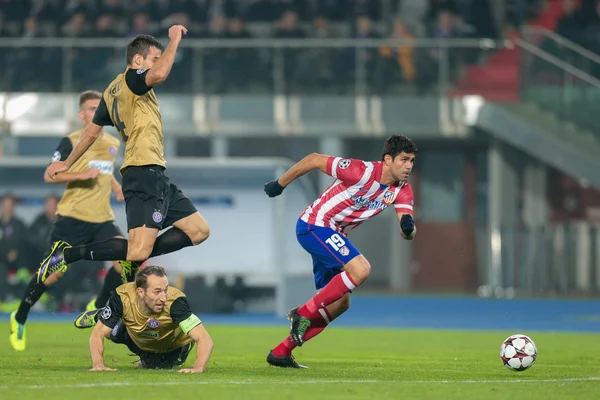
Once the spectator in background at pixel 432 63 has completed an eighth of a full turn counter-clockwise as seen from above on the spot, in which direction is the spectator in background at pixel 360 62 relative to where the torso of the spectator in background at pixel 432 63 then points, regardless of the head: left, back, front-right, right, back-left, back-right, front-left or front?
back-right

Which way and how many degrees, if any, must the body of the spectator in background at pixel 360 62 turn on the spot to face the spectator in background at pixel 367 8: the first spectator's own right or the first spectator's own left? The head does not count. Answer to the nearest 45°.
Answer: approximately 180°

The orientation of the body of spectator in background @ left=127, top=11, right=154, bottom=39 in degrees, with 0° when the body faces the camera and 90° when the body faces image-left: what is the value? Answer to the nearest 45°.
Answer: approximately 0°

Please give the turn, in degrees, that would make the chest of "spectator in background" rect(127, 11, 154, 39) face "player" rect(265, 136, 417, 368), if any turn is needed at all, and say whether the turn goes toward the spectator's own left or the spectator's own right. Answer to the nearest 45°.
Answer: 0° — they already face them

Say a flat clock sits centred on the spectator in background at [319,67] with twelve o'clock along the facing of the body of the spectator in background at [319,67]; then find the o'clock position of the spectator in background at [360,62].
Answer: the spectator in background at [360,62] is roughly at 9 o'clock from the spectator in background at [319,67].

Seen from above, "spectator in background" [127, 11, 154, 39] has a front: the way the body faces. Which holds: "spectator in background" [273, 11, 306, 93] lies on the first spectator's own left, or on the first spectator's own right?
on the first spectator's own left

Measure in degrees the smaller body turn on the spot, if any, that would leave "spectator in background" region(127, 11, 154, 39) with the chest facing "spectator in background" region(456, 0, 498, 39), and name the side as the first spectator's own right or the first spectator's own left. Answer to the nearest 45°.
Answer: approximately 90° to the first spectator's own left

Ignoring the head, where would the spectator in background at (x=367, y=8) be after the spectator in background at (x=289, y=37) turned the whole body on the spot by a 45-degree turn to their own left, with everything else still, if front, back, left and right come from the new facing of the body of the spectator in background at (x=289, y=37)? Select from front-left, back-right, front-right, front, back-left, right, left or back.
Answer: left

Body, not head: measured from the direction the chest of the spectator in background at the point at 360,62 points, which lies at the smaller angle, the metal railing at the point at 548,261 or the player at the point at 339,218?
the player

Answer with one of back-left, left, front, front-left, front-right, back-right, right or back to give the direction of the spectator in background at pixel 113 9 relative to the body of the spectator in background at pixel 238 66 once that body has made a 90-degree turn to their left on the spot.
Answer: back-left

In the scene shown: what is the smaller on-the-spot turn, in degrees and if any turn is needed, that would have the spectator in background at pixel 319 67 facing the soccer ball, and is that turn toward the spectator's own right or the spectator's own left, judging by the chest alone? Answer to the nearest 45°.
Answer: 0° — they already face it
